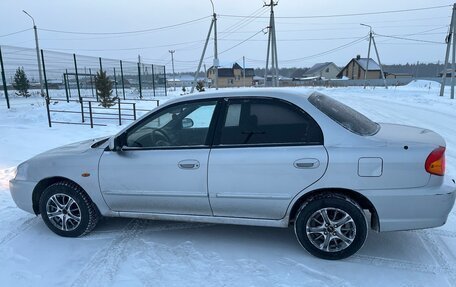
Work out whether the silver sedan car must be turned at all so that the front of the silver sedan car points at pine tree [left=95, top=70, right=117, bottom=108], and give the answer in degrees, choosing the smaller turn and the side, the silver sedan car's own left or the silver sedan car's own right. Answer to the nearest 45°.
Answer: approximately 45° to the silver sedan car's own right

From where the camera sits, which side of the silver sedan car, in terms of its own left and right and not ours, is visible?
left

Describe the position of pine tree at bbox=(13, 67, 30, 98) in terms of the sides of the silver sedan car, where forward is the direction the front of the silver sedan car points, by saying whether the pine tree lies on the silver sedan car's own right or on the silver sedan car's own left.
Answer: on the silver sedan car's own right

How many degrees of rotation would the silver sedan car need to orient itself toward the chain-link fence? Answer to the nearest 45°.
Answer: approximately 45° to its right
